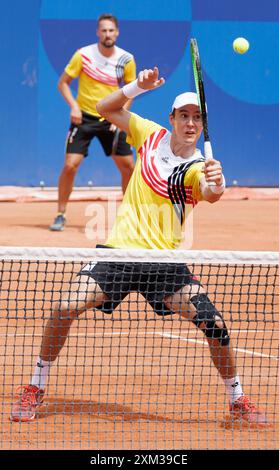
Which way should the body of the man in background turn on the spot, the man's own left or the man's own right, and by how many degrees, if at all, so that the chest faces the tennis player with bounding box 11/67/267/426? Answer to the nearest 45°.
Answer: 0° — they already face them

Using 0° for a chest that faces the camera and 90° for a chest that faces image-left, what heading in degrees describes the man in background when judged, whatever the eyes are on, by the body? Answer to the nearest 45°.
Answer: approximately 0°

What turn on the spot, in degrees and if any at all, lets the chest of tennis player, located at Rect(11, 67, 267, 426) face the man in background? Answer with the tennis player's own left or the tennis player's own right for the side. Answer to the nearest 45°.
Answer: approximately 180°

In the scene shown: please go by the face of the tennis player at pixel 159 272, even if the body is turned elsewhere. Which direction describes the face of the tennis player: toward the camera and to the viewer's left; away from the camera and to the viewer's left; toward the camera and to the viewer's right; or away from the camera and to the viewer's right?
toward the camera and to the viewer's right

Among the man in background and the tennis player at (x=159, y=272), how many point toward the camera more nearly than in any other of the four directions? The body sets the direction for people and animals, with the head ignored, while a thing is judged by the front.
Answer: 2
